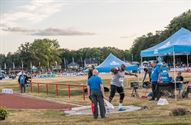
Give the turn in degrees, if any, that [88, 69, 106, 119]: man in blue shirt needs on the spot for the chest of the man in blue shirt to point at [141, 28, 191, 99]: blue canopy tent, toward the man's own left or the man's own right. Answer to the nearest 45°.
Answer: approximately 45° to the man's own right

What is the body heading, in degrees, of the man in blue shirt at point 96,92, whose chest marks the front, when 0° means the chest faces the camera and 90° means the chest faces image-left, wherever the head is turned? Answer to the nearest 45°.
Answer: approximately 180°
